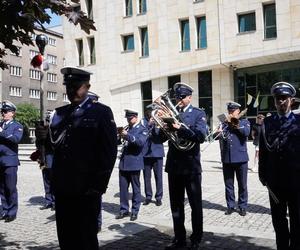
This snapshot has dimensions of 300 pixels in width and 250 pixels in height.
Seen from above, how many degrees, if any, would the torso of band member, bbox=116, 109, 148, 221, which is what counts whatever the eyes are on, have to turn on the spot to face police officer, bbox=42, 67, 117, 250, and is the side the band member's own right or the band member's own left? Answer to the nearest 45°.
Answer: approximately 45° to the band member's own left

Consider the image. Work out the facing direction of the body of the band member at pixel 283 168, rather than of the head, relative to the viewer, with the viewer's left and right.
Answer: facing the viewer

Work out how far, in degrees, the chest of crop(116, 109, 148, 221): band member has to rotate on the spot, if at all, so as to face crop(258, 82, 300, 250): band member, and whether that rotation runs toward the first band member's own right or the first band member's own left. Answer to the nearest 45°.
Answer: approximately 90° to the first band member's own left

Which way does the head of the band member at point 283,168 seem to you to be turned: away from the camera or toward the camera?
toward the camera

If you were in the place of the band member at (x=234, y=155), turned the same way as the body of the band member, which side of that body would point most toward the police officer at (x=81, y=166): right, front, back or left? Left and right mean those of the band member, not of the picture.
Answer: front

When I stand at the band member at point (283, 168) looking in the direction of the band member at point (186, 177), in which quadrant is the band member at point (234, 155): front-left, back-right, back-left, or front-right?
front-right

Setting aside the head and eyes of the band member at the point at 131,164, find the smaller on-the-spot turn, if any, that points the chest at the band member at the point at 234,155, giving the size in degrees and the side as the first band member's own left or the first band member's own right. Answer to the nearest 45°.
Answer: approximately 135° to the first band member's own left

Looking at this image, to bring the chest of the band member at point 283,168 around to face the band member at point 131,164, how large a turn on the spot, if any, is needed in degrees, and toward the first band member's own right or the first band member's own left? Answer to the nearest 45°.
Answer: approximately 135° to the first band member's own right

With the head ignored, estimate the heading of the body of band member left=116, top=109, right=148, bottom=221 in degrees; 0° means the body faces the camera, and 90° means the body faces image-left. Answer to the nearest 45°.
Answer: approximately 45°

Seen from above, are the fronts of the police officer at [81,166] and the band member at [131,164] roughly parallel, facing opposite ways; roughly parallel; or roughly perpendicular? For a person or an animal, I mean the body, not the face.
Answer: roughly parallel

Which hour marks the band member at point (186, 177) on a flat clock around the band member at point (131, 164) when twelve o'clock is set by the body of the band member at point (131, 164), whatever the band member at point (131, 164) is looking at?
the band member at point (186, 177) is roughly at 10 o'clock from the band member at point (131, 164).

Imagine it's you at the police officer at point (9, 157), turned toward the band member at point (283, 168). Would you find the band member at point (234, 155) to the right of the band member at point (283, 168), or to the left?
left

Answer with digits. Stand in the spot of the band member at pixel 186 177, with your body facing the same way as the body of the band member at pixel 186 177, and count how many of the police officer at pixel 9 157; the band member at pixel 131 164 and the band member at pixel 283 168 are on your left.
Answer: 1

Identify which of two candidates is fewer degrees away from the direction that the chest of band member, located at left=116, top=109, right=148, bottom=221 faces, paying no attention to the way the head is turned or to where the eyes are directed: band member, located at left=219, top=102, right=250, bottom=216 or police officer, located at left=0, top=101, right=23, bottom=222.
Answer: the police officer

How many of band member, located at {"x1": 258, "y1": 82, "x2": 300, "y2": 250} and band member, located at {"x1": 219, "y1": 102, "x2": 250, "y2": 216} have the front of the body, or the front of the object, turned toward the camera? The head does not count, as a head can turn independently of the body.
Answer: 2
